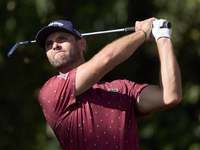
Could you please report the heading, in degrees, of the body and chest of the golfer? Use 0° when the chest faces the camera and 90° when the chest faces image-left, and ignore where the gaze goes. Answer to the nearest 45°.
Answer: approximately 0°
